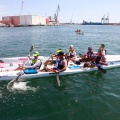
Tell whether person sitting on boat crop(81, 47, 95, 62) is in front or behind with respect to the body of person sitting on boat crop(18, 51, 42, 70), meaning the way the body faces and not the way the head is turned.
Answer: behind

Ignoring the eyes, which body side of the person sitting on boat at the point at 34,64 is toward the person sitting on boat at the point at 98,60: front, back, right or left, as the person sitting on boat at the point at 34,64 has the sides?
back

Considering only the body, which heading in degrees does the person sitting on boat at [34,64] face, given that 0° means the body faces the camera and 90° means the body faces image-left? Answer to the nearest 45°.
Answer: approximately 90°

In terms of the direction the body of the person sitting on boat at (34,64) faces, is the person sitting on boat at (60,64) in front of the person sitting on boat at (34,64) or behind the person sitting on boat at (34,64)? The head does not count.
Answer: behind
